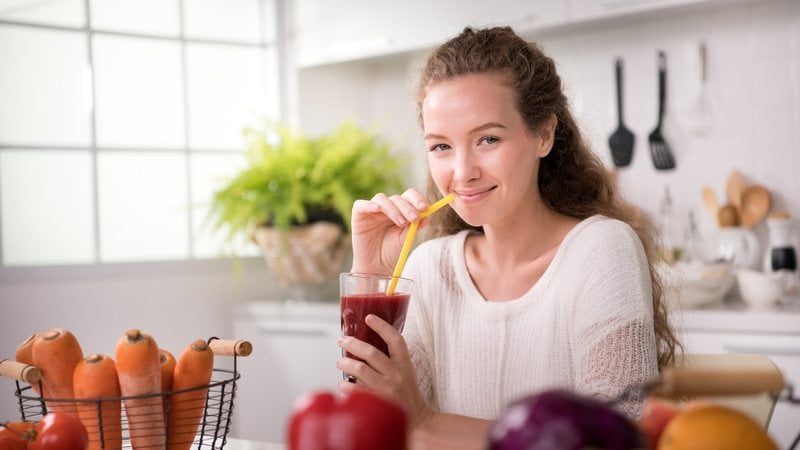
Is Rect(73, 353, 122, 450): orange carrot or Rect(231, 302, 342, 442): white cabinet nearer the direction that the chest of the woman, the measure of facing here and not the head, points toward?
the orange carrot

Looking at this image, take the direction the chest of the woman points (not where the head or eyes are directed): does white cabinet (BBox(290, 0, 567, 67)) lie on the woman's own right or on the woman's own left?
on the woman's own right

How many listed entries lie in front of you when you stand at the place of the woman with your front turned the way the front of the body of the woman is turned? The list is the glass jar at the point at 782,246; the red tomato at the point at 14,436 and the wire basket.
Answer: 2

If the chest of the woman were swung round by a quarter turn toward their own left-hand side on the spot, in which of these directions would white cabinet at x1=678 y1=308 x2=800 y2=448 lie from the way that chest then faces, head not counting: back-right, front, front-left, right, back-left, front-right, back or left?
left

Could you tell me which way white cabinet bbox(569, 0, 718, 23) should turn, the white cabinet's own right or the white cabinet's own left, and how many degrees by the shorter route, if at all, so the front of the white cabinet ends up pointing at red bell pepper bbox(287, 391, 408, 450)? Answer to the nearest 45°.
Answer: approximately 45° to the white cabinet's own left

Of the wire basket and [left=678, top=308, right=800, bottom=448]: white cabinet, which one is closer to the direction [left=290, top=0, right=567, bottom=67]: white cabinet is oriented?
the wire basket

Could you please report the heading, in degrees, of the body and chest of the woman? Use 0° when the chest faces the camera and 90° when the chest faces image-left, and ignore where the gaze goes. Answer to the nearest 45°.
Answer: approximately 45°
